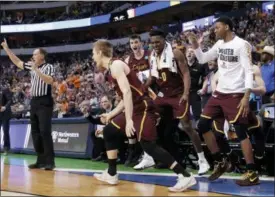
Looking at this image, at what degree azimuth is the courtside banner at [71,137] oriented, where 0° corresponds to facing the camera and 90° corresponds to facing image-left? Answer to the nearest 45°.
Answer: approximately 0°

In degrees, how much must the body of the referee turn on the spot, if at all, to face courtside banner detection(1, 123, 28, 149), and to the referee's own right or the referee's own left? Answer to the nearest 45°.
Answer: approximately 135° to the referee's own right

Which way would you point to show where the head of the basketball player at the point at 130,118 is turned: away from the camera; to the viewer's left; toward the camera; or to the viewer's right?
to the viewer's left

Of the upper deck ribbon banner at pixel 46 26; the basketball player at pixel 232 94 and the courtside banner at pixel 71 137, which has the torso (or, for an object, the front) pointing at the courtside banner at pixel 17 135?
the upper deck ribbon banner at pixel 46 26

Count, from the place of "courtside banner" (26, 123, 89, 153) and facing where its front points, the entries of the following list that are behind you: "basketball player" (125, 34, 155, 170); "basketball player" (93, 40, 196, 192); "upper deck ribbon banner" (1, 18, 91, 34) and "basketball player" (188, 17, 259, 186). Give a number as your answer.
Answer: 1

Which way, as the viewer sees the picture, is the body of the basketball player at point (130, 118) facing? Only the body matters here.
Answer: to the viewer's left

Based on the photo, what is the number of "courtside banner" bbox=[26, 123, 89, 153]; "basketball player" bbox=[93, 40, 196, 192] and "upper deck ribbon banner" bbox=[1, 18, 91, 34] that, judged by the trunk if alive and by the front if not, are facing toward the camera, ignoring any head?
2

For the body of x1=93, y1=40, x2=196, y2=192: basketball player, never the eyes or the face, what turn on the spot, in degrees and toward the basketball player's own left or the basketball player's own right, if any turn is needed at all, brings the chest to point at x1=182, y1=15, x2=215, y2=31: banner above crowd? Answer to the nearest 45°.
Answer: approximately 90° to the basketball player's own right

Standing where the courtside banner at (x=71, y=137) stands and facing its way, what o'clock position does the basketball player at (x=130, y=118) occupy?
The basketball player is roughly at 12 o'clock from the courtside banner.

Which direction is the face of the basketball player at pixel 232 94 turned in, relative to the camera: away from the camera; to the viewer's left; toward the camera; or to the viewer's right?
to the viewer's left

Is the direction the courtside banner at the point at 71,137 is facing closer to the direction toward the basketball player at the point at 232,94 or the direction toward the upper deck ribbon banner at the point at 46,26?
the basketball player

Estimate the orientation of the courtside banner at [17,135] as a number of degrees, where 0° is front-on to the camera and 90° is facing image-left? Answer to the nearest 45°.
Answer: approximately 0°

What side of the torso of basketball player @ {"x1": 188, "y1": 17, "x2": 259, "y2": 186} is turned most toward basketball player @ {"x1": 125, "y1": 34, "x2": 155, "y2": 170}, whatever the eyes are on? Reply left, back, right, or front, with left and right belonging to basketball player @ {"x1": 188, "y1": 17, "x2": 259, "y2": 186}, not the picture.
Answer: right

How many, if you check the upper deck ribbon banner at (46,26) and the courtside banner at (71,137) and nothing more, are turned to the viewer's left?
0

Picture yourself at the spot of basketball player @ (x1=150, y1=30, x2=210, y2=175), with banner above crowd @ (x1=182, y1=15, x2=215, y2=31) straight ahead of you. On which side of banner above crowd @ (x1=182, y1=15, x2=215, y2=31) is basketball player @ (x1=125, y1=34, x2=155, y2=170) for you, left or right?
left
